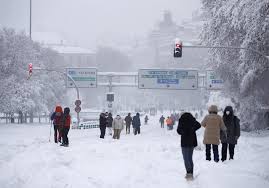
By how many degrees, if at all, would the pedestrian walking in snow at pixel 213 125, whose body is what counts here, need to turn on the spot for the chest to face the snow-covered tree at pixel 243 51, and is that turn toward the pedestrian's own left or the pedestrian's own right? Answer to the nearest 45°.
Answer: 0° — they already face it

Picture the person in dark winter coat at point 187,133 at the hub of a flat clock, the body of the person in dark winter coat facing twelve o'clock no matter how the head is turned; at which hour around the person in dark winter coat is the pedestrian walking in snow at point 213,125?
The pedestrian walking in snow is roughly at 1 o'clock from the person in dark winter coat.

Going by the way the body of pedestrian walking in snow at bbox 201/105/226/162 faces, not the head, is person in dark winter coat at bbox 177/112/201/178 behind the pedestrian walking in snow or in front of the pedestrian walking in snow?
behind

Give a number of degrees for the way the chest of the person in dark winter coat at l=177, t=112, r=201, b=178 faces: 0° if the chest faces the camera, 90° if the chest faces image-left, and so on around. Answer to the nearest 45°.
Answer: approximately 180°

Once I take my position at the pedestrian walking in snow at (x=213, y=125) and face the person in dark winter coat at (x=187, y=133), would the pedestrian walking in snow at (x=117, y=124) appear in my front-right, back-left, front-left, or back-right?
back-right

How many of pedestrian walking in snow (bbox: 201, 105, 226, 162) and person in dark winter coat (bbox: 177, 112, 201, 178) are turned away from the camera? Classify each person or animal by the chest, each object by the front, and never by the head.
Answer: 2

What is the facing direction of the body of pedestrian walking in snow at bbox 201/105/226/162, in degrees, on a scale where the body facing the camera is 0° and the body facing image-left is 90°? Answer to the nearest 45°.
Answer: approximately 180°

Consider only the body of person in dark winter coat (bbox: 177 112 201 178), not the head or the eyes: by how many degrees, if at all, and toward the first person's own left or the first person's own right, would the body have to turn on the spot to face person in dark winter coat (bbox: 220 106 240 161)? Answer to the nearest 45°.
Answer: approximately 45° to the first person's own right

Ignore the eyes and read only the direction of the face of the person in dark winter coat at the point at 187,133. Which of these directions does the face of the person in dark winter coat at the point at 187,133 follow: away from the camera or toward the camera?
away from the camera
